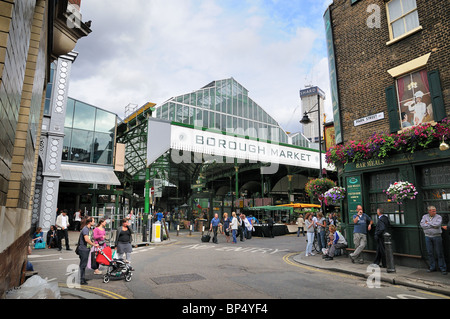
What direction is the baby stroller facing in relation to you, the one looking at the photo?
facing to the right of the viewer

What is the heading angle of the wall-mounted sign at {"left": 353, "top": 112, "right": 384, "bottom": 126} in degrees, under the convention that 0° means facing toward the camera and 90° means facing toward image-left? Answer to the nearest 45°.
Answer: approximately 45°

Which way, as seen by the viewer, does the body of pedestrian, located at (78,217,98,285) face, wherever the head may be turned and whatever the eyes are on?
to the viewer's right

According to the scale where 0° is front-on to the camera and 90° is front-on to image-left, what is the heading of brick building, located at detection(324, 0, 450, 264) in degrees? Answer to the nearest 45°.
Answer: approximately 45°
